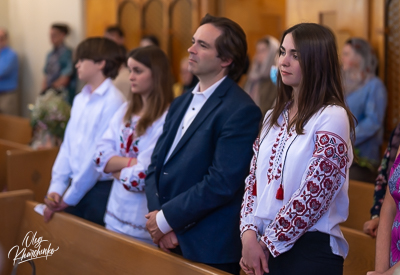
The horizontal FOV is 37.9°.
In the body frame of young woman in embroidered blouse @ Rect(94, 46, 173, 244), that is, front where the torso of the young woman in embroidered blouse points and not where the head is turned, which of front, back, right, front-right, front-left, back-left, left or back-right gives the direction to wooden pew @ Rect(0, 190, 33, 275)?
front-right

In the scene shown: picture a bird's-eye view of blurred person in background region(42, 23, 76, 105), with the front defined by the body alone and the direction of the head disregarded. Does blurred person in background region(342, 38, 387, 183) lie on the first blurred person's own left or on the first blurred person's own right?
on the first blurred person's own left

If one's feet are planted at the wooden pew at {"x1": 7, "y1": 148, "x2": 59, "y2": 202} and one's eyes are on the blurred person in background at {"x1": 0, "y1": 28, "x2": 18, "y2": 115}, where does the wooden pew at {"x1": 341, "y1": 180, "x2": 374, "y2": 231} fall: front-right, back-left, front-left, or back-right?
back-right

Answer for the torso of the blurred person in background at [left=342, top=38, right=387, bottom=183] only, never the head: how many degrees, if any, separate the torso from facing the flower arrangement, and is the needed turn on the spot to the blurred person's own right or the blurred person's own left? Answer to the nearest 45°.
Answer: approximately 45° to the blurred person's own right

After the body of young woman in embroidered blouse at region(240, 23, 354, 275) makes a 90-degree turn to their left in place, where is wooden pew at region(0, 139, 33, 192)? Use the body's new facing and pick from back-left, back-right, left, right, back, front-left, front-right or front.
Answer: back

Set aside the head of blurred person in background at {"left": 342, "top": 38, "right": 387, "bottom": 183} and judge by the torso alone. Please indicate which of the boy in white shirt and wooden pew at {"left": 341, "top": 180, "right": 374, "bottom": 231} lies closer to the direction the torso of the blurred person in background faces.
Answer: the boy in white shirt

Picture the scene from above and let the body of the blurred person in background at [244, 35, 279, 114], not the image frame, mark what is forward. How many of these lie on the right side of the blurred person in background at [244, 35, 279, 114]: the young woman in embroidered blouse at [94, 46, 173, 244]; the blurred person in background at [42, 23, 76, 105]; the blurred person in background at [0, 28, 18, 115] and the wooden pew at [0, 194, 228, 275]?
2

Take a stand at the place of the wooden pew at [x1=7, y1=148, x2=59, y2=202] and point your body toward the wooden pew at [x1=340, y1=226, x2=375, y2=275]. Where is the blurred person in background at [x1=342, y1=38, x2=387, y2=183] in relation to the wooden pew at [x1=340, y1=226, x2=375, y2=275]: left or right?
left

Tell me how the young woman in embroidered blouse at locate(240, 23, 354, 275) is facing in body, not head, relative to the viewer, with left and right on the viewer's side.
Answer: facing the viewer and to the left of the viewer

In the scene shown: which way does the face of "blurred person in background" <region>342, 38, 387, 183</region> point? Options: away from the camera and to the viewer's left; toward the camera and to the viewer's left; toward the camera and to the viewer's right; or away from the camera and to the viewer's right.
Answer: toward the camera and to the viewer's left

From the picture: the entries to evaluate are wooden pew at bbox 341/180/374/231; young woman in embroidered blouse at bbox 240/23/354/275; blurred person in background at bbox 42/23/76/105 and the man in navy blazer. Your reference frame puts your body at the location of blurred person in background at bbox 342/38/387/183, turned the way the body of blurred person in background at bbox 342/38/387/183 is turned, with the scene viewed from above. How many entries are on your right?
1

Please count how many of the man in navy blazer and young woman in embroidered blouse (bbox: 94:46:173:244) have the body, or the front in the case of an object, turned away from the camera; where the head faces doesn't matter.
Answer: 0

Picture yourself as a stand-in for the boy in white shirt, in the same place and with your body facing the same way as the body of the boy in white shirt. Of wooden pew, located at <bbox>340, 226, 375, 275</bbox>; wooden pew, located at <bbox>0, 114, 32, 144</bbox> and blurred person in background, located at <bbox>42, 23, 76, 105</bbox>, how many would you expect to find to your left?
1
